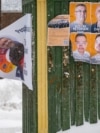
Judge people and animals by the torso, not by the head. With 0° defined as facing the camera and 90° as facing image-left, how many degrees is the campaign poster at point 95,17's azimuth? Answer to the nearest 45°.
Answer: approximately 0°

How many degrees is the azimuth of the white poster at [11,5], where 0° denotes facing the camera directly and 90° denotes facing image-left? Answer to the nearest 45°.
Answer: approximately 0°
